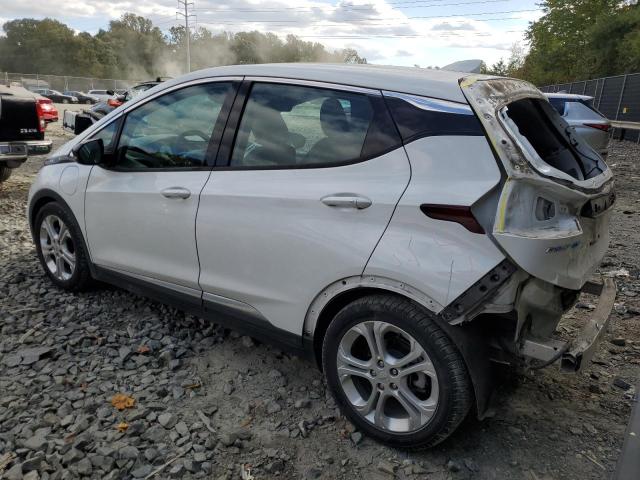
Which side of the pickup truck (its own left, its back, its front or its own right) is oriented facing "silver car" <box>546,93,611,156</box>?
right

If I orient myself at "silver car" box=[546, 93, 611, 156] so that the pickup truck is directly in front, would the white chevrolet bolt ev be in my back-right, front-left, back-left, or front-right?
front-left

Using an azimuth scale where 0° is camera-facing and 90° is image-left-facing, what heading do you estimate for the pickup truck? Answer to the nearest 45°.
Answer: approximately 180°

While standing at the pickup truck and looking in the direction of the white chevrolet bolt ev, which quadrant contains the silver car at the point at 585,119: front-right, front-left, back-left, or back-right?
front-left

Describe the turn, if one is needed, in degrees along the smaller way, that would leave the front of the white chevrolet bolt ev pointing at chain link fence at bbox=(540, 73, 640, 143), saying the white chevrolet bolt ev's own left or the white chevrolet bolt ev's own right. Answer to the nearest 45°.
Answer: approximately 90° to the white chevrolet bolt ev's own right

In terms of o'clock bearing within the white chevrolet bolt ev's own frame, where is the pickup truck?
The pickup truck is roughly at 12 o'clock from the white chevrolet bolt ev.

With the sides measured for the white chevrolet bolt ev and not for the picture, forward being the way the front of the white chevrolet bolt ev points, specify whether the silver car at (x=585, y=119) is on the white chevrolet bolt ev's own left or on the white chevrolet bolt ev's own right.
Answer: on the white chevrolet bolt ev's own right

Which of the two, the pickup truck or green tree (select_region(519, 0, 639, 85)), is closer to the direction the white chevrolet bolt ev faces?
the pickup truck

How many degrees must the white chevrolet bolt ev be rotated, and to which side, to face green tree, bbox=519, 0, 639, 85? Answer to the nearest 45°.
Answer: approximately 90° to its right

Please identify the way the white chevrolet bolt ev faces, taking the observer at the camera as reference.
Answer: facing away from the viewer and to the left of the viewer

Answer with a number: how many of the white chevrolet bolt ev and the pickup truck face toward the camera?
0

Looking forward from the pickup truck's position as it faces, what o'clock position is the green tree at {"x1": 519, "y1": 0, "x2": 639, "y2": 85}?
The green tree is roughly at 2 o'clock from the pickup truck.
